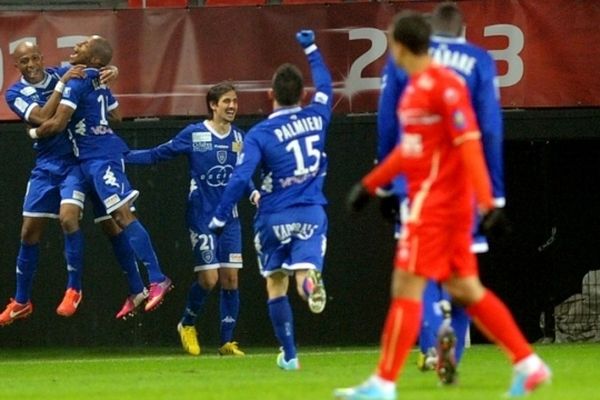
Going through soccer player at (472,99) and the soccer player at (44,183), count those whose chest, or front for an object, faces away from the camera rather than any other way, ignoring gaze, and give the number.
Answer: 1

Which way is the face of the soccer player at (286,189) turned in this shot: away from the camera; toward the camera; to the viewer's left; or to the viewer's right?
away from the camera

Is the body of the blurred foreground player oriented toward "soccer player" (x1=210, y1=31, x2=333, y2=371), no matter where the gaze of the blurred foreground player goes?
no

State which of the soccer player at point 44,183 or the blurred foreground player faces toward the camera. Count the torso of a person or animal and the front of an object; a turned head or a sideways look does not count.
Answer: the soccer player

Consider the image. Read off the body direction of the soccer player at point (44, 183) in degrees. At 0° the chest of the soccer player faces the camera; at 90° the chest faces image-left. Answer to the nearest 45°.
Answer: approximately 0°

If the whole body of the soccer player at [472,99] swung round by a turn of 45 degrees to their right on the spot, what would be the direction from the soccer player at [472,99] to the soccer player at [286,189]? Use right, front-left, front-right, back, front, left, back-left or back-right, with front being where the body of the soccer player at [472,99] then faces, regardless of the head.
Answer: left

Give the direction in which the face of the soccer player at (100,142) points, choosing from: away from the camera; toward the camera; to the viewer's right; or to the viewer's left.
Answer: to the viewer's left

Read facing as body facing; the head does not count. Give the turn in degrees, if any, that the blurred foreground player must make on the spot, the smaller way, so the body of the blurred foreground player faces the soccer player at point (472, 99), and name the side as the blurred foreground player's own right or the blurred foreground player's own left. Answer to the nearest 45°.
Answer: approximately 90° to the blurred foreground player's own right

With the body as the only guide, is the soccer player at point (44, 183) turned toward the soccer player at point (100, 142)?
no

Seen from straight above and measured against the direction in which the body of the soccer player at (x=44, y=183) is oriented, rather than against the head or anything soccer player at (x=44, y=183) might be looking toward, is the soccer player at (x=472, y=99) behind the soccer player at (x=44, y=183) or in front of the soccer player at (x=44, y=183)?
in front

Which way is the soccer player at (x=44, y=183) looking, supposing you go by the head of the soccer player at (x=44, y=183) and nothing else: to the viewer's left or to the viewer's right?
to the viewer's right
